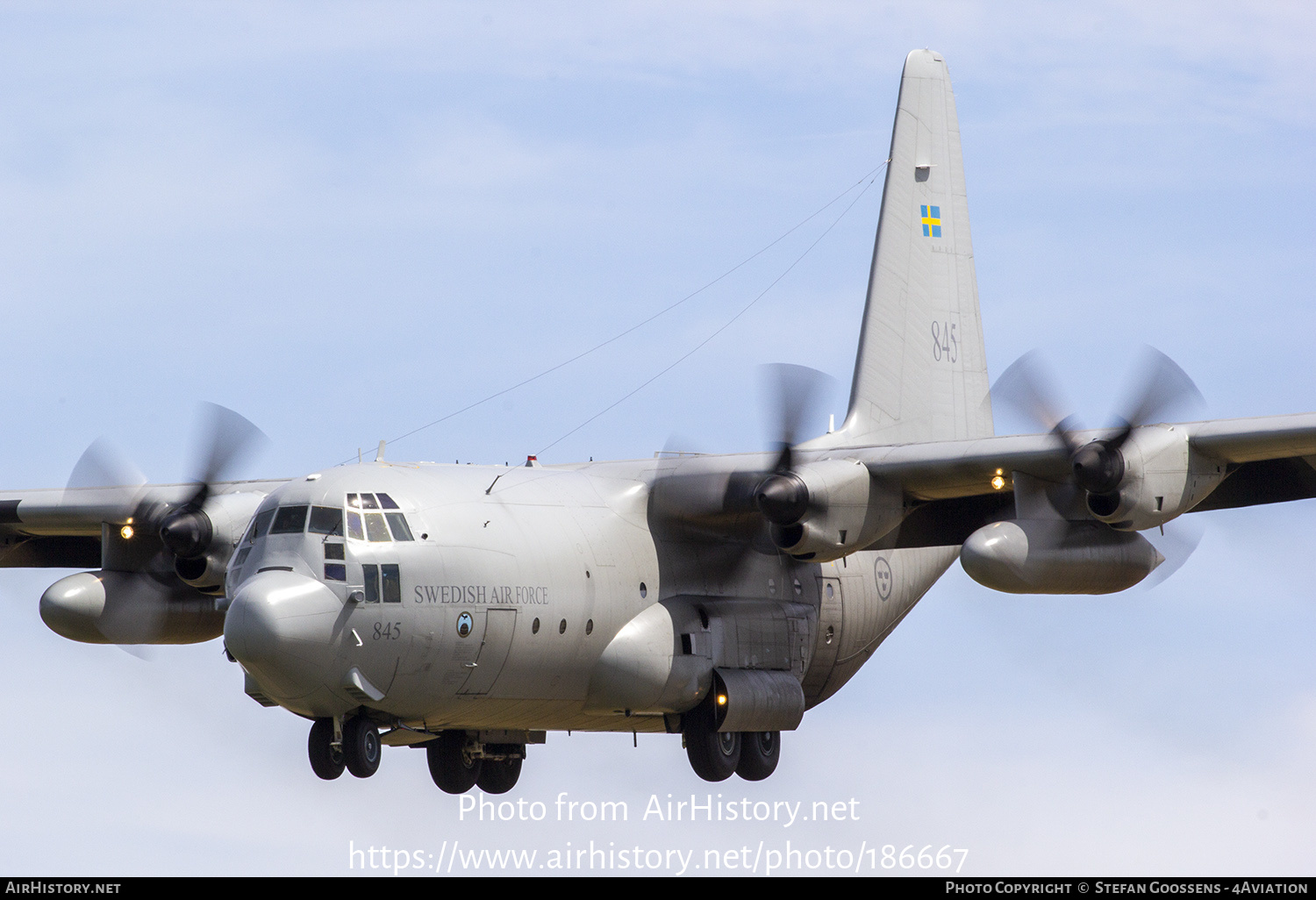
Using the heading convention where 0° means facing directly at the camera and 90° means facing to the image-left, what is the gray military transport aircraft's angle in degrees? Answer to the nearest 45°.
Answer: approximately 45°
